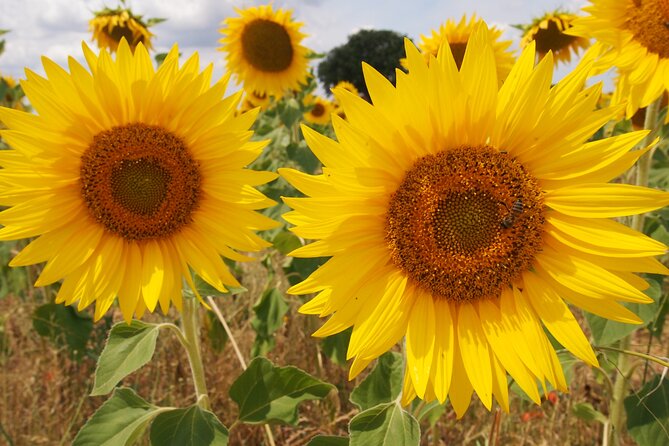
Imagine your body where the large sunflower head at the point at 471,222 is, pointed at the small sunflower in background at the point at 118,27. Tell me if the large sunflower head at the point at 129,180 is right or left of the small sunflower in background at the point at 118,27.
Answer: left

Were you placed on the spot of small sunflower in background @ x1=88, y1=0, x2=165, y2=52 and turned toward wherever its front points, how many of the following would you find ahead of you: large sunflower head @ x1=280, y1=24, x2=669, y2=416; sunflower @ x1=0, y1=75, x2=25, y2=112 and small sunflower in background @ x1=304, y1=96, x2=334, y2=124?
1

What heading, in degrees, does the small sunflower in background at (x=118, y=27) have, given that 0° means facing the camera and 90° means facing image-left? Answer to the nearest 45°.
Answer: approximately 0°

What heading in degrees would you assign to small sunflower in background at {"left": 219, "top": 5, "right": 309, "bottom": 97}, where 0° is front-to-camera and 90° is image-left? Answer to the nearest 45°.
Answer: approximately 0°

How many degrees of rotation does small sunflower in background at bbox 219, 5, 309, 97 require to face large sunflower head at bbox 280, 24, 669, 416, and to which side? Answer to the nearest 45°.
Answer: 0° — it already faces it

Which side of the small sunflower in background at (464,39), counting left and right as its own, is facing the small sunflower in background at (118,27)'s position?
right

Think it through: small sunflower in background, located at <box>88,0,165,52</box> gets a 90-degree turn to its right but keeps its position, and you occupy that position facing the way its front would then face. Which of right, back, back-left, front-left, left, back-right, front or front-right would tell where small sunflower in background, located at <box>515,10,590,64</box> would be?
back

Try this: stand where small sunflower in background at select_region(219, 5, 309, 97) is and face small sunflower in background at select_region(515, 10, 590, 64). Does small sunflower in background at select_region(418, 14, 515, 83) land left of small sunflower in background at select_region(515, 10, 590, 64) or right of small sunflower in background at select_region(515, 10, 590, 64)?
right

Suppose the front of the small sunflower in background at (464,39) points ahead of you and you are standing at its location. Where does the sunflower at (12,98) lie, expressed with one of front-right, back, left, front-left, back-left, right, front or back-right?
right

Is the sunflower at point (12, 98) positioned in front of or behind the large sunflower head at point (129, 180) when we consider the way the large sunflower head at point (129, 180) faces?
behind

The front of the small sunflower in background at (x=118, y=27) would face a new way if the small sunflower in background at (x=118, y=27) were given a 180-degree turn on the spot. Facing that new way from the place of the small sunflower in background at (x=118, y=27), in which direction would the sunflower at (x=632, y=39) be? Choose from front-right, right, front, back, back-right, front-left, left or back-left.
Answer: back-right
